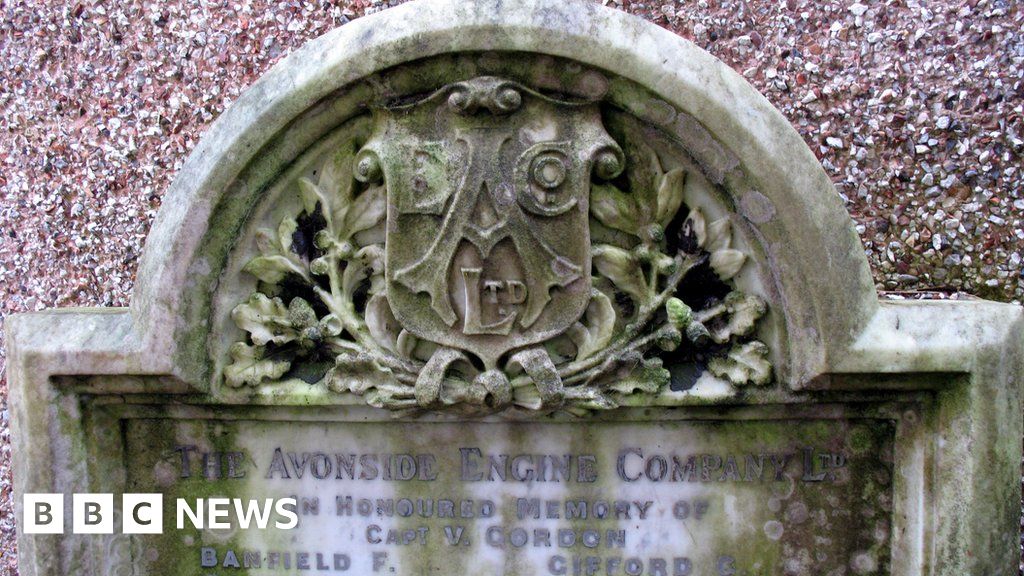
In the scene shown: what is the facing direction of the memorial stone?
toward the camera
